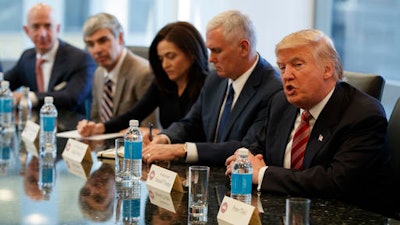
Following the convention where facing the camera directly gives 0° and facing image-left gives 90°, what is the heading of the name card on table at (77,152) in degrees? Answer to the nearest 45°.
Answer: approximately 45°

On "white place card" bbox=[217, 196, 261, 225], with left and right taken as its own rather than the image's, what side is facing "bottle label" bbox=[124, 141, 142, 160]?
right

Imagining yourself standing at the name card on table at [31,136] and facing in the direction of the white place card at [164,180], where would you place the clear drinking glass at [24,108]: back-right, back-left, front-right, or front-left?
back-left

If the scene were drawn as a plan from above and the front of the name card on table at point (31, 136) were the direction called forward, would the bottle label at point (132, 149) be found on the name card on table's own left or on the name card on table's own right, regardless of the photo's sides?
on the name card on table's own left
